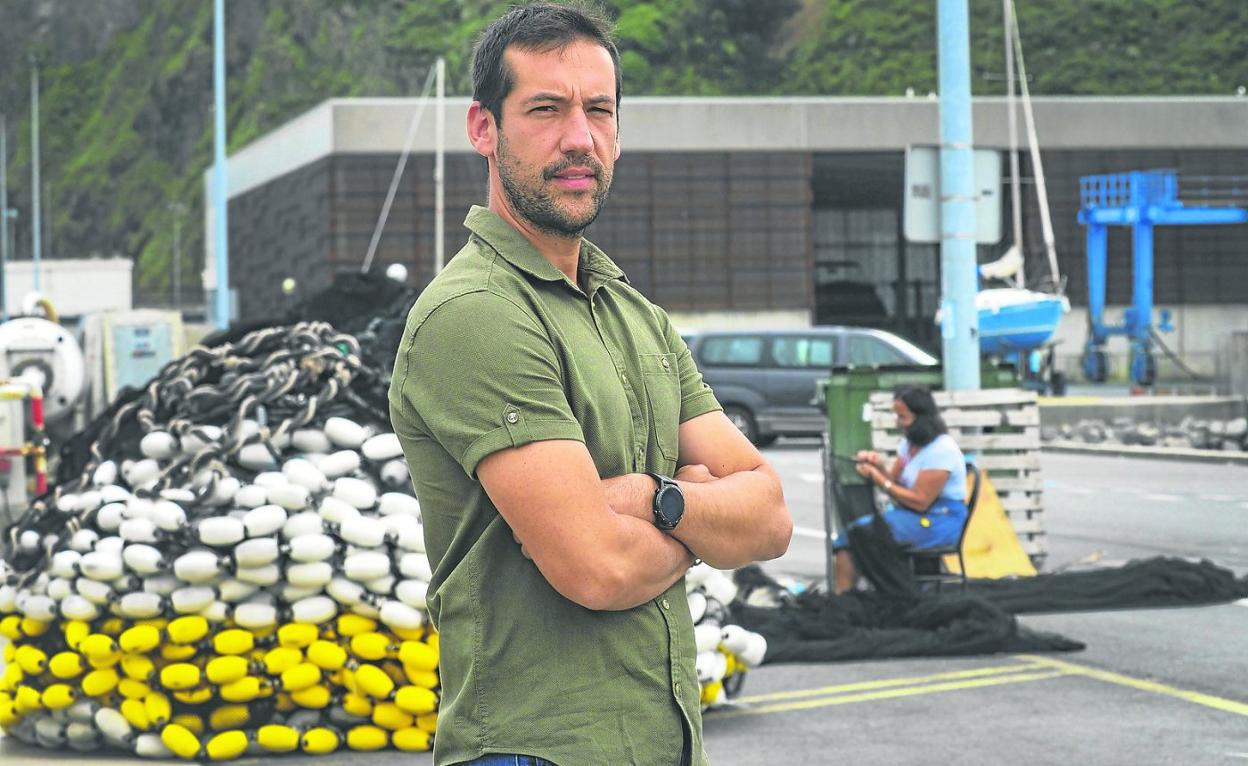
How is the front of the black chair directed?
to the viewer's left

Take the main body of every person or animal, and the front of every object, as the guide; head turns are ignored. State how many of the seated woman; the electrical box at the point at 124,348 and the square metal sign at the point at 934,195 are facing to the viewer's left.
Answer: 1

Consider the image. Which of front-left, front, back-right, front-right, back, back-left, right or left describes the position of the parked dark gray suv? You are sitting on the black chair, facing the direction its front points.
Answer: right

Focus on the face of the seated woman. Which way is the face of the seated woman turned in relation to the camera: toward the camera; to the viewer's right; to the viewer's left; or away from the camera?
to the viewer's left

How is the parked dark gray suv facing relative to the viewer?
to the viewer's right

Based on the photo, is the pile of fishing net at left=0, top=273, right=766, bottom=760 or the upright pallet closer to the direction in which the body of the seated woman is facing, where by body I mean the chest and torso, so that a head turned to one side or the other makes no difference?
the pile of fishing net

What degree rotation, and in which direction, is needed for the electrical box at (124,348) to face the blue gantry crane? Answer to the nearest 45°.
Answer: approximately 90° to its left

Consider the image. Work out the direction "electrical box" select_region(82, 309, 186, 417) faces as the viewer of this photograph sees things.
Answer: facing the viewer and to the right of the viewer

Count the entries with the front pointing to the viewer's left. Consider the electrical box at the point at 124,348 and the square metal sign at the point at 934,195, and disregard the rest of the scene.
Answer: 0

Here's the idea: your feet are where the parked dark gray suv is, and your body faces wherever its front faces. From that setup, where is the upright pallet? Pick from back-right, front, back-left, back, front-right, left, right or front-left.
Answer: right

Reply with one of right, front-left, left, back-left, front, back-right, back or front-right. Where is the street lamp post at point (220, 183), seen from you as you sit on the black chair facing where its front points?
front-right

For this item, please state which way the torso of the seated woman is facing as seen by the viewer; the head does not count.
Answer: to the viewer's left
